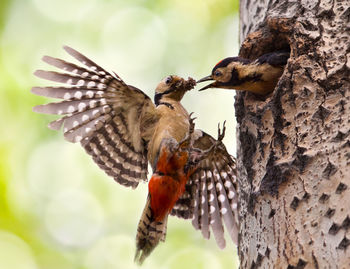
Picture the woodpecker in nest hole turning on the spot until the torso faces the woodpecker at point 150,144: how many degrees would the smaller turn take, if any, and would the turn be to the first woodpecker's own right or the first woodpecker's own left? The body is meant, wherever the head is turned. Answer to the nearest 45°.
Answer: approximately 45° to the first woodpecker's own right

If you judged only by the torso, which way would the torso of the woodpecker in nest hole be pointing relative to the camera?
to the viewer's left
